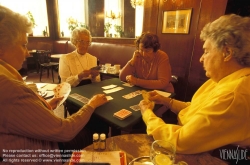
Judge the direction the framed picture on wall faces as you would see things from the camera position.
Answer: facing the viewer and to the left of the viewer

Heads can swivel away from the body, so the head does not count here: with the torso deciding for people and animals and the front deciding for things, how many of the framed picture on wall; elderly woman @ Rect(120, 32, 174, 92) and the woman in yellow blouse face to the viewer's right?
0

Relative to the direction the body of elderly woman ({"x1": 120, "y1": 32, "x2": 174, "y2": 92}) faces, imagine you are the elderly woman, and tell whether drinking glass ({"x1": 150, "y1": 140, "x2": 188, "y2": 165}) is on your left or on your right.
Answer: on your left

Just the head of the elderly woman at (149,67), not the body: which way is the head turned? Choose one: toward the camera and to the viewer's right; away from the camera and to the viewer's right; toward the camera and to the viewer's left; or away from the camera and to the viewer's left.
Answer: toward the camera and to the viewer's left

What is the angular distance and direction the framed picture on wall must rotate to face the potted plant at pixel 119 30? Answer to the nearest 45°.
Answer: approximately 90° to its right

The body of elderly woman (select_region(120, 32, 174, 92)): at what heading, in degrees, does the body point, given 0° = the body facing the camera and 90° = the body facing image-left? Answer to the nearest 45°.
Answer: approximately 45°

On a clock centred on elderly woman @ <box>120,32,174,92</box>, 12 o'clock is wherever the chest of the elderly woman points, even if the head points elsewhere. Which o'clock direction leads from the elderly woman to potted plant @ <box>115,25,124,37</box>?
The potted plant is roughly at 4 o'clock from the elderly woman.

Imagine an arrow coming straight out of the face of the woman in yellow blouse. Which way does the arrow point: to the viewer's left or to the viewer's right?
to the viewer's left

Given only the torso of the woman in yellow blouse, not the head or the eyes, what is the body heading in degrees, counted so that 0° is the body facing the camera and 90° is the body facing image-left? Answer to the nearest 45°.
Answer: approximately 90°

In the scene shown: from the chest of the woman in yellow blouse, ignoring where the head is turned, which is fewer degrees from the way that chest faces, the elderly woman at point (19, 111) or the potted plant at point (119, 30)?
the elderly woman

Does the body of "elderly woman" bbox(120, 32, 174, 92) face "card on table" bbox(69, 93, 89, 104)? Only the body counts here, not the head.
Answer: yes

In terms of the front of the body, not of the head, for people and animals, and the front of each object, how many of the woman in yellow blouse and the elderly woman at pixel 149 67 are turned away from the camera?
0
